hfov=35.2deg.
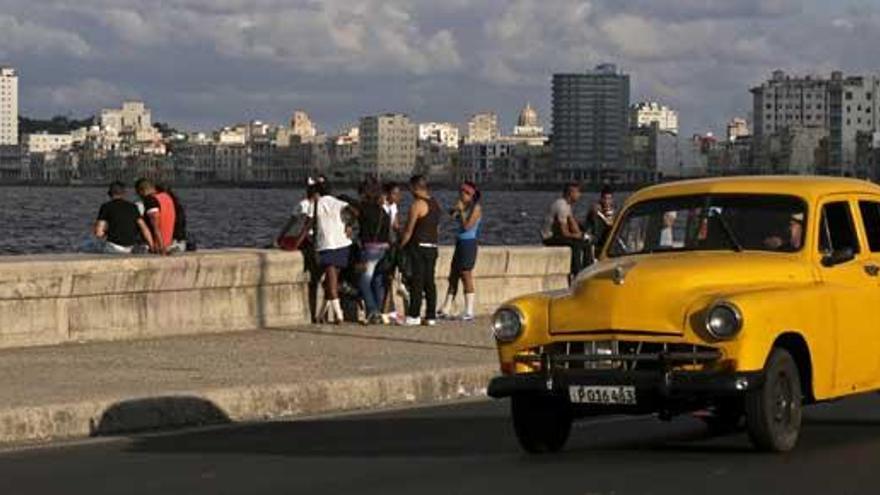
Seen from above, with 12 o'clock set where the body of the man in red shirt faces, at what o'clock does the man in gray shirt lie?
The man in gray shirt is roughly at 4 o'clock from the man in red shirt.

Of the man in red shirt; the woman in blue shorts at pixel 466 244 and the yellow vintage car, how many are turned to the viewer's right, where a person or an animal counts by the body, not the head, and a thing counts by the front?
0

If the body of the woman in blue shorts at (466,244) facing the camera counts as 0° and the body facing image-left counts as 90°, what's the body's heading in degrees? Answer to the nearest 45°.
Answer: approximately 45°

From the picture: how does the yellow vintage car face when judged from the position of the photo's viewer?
facing the viewer and to the left of the viewer

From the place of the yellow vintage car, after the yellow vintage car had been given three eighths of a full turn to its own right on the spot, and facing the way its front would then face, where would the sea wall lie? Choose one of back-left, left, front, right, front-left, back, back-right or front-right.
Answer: front-left

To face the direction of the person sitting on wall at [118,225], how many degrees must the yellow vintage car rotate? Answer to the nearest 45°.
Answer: approximately 90° to its right

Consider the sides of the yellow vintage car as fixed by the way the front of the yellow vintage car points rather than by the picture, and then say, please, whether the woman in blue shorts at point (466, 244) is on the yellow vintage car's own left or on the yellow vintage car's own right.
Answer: on the yellow vintage car's own right
